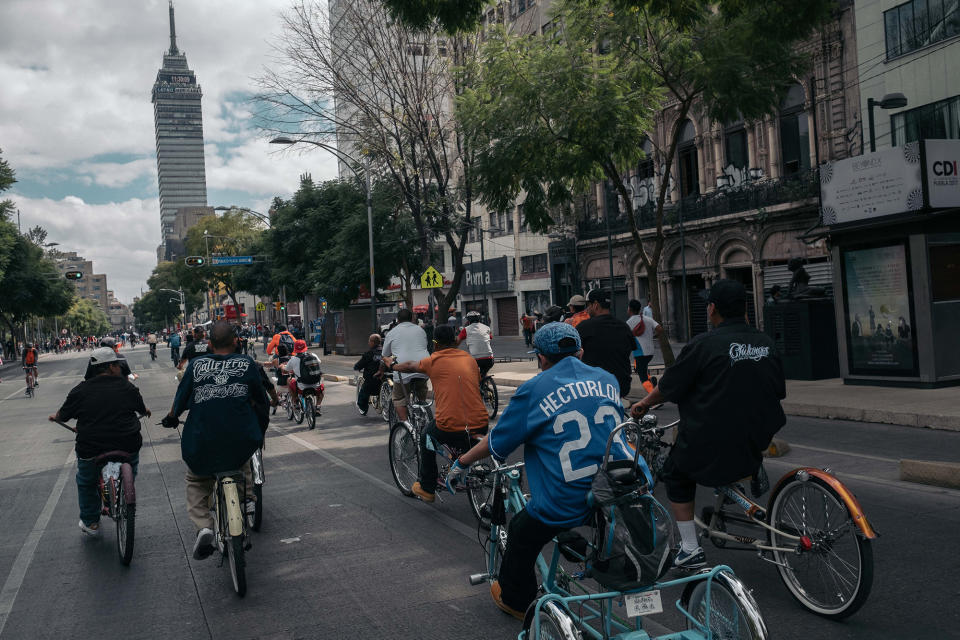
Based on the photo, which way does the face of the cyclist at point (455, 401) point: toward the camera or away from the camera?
away from the camera

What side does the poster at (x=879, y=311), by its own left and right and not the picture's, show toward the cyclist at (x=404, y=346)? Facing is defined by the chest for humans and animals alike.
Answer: front

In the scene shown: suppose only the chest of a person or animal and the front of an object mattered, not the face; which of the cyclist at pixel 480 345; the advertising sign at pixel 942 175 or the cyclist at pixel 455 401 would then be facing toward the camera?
the advertising sign

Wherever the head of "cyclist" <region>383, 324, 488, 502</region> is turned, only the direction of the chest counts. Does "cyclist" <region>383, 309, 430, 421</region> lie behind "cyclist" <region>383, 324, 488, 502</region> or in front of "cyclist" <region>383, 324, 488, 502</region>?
in front

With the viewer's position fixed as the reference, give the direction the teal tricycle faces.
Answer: facing away from the viewer and to the left of the viewer

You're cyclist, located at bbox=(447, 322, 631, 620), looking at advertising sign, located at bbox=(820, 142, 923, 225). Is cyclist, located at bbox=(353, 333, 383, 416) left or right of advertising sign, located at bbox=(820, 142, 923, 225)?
left

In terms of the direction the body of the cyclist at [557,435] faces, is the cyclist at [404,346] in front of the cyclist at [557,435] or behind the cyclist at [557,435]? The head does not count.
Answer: in front

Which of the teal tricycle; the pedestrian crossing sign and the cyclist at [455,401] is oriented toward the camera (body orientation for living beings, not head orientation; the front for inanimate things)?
the pedestrian crossing sign

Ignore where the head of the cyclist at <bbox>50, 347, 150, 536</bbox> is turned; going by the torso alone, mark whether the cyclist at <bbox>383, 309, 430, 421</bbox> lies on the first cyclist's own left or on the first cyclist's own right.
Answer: on the first cyclist's own right

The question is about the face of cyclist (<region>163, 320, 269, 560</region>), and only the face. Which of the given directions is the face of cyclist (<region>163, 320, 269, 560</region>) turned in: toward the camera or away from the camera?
away from the camera

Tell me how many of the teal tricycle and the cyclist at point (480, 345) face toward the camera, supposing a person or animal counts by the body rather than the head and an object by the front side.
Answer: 0

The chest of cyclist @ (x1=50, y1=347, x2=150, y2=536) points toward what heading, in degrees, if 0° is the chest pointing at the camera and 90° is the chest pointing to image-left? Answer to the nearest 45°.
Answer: approximately 180°

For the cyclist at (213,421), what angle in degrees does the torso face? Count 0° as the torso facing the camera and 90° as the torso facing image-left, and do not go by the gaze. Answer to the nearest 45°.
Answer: approximately 180°
